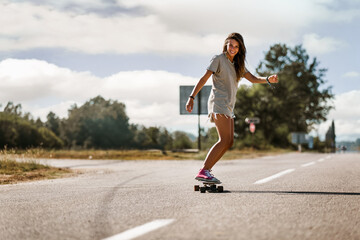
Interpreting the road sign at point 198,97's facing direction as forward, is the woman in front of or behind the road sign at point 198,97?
behind

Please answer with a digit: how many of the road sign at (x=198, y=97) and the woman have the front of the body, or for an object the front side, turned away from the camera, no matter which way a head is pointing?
1

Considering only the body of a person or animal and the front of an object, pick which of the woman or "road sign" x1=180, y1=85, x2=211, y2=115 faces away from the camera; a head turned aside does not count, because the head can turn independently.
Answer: the road sign

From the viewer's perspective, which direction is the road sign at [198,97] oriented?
away from the camera

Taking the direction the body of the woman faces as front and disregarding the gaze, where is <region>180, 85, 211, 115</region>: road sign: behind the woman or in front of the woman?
behind

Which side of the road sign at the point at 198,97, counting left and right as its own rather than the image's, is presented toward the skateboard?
back
